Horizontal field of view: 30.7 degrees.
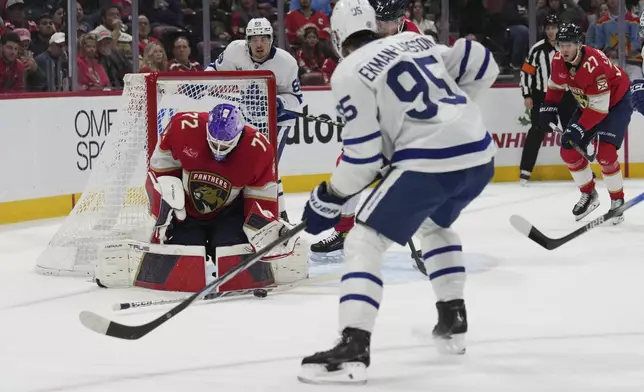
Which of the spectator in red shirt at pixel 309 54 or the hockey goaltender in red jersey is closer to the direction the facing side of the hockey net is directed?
the hockey goaltender in red jersey

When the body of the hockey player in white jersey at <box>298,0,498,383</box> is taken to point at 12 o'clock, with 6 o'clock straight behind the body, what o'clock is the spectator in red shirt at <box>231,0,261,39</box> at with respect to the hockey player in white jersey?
The spectator in red shirt is roughly at 1 o'clock from the hockey player in white jersey.

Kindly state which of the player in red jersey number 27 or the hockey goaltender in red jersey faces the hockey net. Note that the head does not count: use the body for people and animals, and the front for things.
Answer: the player in red jersey number 27

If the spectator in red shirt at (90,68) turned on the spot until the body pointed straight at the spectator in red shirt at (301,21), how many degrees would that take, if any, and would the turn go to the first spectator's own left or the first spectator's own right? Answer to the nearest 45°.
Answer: approximately 90° to the first spectator's own left

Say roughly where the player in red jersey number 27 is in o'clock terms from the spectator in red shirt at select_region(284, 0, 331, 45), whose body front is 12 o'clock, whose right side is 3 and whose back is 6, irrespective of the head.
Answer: The player in red jersey number 27 is roughly at 11 o'clock from the spectator in red shirt.

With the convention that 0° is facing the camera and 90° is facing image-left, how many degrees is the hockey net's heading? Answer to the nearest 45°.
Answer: approximately 315°

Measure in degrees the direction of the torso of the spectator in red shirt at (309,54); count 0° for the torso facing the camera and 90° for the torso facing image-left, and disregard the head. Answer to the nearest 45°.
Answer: approximately 0°

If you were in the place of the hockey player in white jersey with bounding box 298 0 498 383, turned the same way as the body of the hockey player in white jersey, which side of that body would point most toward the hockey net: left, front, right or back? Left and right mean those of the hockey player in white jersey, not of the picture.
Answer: front

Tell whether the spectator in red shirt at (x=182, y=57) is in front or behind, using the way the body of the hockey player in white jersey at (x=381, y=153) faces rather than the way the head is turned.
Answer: in front

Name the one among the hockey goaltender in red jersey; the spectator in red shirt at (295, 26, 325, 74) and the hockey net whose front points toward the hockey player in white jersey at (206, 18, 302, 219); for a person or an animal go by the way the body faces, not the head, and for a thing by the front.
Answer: the spectator in red shirt

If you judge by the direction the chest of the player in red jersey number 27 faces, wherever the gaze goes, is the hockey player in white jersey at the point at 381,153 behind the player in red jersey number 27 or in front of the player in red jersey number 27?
in front

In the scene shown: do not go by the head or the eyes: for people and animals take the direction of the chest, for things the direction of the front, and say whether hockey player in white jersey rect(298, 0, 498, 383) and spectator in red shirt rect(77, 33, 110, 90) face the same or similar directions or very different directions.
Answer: very different directions

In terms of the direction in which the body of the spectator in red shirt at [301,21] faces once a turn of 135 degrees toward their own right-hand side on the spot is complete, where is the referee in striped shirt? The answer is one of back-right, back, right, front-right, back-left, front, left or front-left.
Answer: back-right

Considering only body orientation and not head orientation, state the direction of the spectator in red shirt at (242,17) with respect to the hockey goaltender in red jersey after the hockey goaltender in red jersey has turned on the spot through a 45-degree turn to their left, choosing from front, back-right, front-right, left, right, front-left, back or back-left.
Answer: back-left

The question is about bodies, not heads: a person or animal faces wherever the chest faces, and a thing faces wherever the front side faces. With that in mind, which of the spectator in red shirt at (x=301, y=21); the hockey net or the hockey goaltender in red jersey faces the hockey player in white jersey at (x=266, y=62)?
the spectator in red shirt
